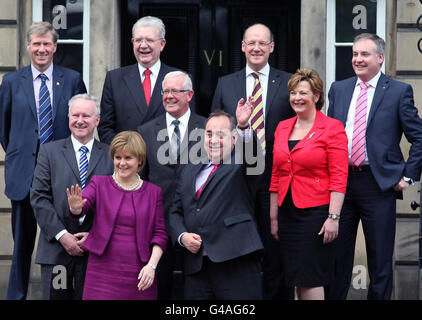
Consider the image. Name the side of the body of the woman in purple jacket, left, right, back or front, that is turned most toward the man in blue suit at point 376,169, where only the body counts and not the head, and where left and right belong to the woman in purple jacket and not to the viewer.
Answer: left

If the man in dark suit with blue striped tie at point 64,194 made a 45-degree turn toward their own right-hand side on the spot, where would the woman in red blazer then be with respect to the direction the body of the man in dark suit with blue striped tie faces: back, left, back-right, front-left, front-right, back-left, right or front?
left

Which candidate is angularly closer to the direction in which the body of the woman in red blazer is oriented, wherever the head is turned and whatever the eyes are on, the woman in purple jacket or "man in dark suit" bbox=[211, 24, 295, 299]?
the woman in purple jacket

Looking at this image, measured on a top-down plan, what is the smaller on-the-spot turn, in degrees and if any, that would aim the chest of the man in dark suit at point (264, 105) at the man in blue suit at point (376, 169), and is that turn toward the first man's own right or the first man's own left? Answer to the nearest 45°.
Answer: approximately 90° to the first man's own left

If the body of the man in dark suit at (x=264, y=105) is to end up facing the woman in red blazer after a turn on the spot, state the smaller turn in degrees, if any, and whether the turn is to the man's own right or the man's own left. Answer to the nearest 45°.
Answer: approximately 45° to the man's own left

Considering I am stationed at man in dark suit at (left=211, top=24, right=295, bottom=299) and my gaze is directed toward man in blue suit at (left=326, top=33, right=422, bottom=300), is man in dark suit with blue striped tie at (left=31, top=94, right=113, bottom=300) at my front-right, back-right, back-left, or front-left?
back-right

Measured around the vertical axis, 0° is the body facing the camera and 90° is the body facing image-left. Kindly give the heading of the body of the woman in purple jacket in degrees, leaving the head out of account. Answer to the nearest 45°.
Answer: approximately 0°

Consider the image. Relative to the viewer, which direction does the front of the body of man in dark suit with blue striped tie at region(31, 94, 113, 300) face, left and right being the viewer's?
facing the viewer and to the right of the viewer

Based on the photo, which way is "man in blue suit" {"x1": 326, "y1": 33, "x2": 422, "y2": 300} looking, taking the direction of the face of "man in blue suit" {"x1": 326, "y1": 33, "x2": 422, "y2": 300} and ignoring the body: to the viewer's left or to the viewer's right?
to the viewer's left

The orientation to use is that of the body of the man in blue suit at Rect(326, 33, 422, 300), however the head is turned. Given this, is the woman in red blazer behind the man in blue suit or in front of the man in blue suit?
in front

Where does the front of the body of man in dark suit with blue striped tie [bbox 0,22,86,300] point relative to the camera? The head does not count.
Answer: toward the camera

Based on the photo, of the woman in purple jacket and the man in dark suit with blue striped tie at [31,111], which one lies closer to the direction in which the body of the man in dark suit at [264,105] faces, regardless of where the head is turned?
the woman in purple jacket

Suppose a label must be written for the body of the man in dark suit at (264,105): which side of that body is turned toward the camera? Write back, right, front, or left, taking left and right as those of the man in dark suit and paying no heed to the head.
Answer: front

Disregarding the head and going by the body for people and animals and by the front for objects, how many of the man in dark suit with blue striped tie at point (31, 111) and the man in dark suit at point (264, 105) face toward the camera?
2

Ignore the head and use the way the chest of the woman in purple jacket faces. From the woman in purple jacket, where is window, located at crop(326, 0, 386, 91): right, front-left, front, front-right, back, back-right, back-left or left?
back-left
